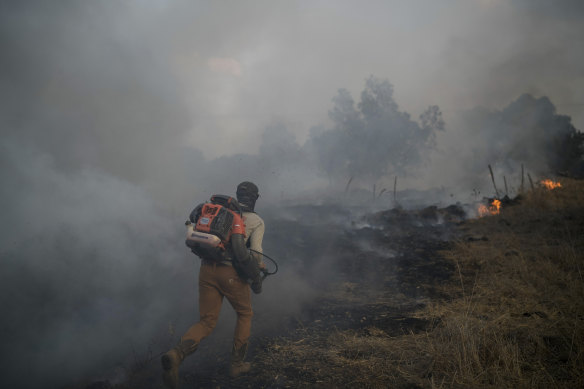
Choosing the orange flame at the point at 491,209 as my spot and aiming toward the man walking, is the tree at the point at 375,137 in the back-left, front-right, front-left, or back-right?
back-right

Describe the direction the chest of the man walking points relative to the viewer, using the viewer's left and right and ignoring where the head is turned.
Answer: facing away from the viewer and to the right of the viewer

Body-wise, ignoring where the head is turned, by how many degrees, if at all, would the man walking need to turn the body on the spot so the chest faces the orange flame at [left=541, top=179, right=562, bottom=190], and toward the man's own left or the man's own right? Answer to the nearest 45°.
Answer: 0° — they already face it

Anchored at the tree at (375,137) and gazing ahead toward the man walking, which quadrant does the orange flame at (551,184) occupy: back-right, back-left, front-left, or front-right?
front-left

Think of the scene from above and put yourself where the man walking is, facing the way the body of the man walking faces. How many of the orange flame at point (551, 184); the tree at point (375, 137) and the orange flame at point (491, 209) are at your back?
0

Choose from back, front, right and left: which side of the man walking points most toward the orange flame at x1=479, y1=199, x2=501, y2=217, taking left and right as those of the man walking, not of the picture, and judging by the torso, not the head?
front
